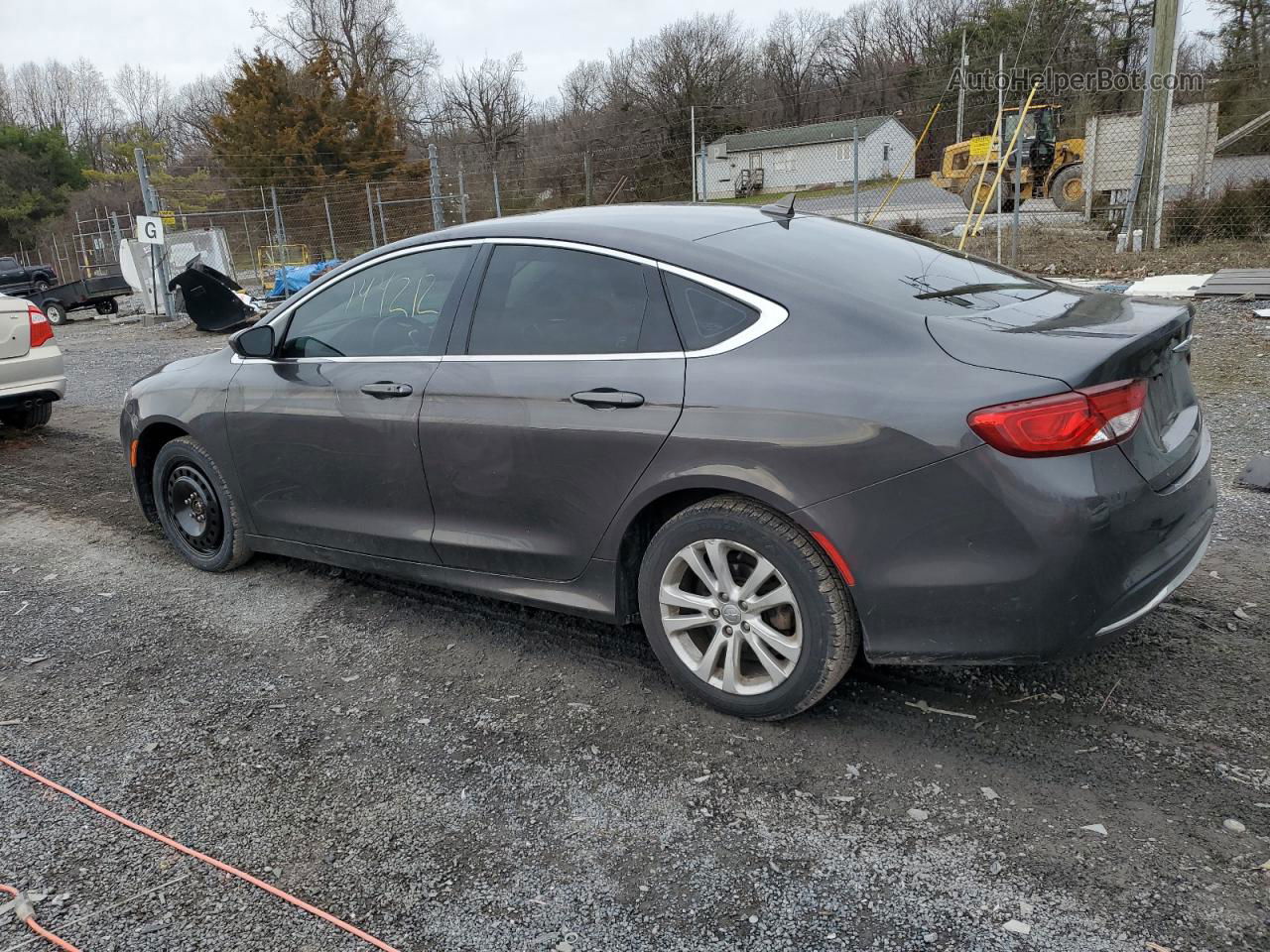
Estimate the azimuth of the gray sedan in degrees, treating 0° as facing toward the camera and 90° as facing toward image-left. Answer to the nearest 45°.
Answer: approximately 135°

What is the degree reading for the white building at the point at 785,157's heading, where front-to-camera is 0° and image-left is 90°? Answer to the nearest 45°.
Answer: approximately 45°

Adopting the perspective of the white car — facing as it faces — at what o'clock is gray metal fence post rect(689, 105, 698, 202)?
The gray metal fence post is roughly at 2 o'clock from the white car.

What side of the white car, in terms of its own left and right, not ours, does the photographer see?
back

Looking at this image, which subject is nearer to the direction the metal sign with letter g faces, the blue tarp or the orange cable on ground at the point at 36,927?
the orange cable on ground

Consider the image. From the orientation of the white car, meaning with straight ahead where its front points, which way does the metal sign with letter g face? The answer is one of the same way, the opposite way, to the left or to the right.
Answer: the opposite way

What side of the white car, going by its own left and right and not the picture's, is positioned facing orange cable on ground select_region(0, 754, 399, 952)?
back

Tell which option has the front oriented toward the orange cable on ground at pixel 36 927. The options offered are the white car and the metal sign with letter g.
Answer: the metal sign with letter g

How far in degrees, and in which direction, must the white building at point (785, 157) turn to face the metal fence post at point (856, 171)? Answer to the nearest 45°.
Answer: approximately 45° to its left

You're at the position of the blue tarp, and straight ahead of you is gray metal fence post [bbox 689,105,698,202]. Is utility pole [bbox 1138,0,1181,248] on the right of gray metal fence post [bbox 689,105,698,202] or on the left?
right
